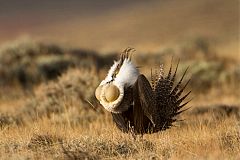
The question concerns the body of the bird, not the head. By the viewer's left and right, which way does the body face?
facing the viewer and to the left of the viewer
